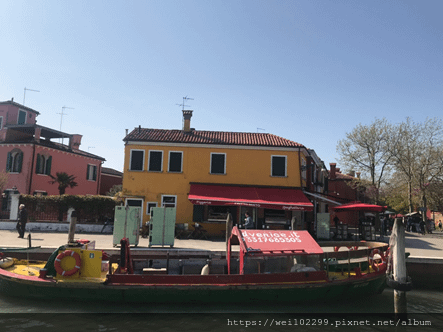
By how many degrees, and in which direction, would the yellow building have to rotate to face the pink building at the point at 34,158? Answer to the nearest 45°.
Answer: approximately 135° to its right

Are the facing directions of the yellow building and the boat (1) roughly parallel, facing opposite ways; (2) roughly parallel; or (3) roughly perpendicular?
roughly perpendicular

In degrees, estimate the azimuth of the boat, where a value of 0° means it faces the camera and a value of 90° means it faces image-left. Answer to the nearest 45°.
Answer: approximately 90°

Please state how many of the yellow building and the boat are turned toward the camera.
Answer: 1

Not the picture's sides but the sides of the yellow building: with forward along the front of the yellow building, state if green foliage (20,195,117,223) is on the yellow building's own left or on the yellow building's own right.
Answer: on the yellow building's own right

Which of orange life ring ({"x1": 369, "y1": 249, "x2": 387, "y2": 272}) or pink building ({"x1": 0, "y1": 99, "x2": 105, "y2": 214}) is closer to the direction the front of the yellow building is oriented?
the orange life ring

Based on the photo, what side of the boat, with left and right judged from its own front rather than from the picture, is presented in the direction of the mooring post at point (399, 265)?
back

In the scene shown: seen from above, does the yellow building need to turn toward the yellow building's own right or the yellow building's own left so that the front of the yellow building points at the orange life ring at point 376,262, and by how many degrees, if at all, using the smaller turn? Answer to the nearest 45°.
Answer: approximately 45° to the yellow building's own left

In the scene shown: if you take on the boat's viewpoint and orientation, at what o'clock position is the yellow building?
The yellow building is roughly at 3 o'clock from the boat.

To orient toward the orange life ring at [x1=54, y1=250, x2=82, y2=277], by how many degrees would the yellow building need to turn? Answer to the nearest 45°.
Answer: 0° — it already faces it

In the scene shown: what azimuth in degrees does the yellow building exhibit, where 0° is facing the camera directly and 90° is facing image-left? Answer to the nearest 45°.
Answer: approximately 0°
